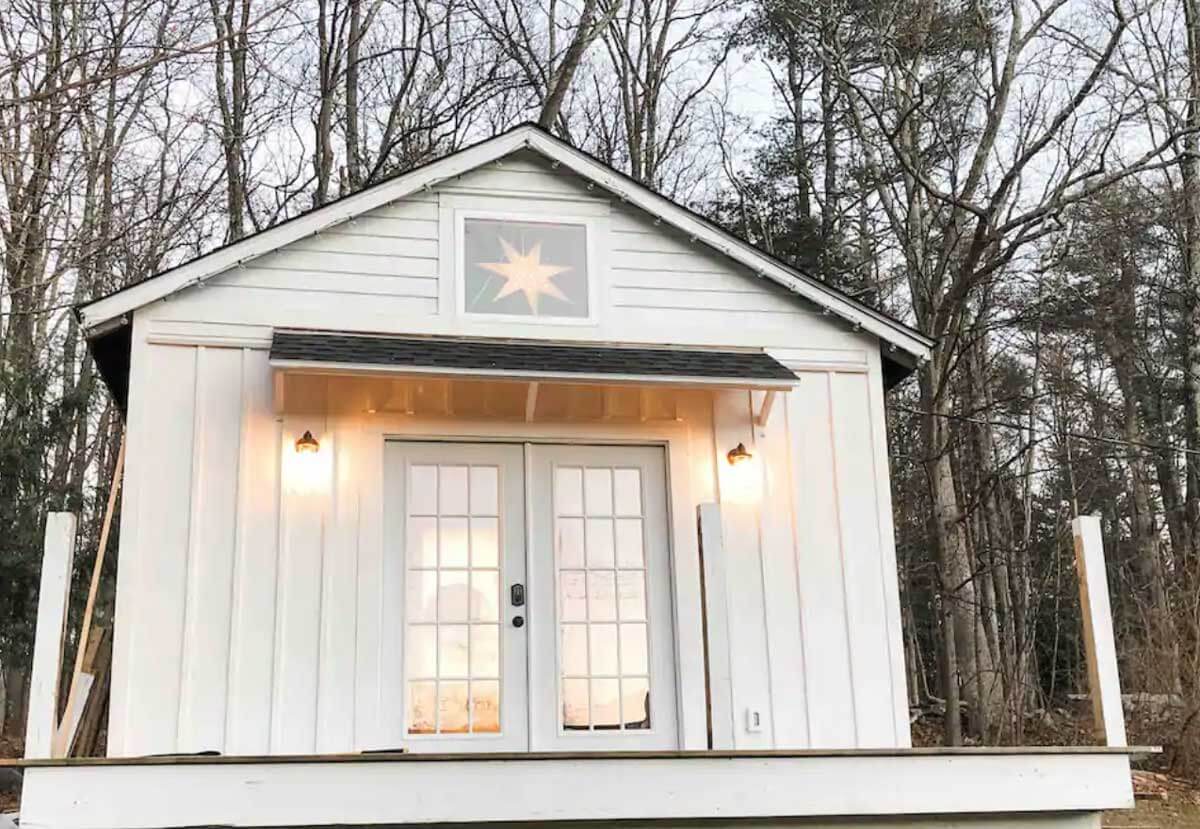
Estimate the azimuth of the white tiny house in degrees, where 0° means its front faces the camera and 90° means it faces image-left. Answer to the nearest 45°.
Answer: approximately 0°
